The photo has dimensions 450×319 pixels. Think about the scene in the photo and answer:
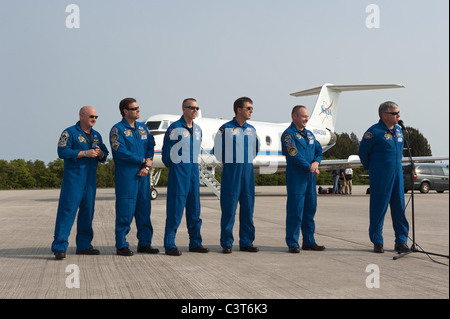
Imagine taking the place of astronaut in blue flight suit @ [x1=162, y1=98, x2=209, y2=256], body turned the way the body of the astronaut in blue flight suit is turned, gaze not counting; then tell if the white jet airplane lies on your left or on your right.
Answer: on your left

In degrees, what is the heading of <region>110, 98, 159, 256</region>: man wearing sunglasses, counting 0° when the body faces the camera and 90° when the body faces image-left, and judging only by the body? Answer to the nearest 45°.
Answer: approximately 315°

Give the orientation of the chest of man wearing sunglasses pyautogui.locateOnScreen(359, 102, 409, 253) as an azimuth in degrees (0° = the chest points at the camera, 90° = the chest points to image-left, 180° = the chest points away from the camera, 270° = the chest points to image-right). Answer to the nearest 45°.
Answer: approximately 315°

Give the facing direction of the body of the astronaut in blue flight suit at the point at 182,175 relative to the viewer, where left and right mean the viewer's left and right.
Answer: facing the viewer and to the right of the viewer

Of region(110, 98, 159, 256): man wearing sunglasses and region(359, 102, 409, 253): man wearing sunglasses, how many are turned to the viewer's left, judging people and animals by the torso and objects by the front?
0

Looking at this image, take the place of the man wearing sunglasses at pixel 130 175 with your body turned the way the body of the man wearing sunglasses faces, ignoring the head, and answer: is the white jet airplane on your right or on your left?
on your left

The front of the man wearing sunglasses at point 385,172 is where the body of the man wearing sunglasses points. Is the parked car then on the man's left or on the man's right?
on the man's left

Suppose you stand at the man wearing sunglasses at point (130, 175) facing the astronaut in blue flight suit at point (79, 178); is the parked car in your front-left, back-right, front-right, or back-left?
back-right

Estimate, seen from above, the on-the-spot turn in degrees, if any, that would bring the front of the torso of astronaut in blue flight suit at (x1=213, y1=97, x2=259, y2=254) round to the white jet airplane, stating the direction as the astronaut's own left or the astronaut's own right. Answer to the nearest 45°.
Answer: approximately 135° to the astronaut's own left

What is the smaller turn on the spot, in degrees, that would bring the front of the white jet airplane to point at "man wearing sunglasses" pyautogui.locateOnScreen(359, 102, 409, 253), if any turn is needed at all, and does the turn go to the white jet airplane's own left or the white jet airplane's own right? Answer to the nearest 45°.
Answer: approximately 45° to the white jet airplane's own left

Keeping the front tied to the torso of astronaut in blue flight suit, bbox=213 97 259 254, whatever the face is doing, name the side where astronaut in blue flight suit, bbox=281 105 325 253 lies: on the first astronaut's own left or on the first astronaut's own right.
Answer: on the first astronaut's own left
